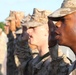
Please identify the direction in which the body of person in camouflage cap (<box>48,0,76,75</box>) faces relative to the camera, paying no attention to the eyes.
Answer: to the viewer's left

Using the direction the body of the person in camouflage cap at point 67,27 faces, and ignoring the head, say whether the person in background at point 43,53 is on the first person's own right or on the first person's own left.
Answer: on the first person's own right

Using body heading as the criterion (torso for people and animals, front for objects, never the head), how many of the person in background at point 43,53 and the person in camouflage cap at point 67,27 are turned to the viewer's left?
2

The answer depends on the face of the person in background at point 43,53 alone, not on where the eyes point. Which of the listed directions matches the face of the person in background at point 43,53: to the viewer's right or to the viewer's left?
to the viewer's left

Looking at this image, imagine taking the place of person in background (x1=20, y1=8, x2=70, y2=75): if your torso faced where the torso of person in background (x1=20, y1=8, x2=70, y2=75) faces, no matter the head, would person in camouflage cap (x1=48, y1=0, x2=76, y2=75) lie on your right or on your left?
on your left

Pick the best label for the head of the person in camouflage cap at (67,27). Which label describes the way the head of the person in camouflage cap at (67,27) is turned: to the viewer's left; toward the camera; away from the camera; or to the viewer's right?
to the viewer's left

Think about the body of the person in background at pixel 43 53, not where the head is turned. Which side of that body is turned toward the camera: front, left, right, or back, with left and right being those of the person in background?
left
